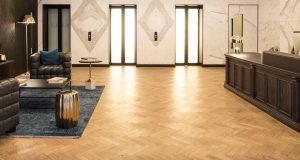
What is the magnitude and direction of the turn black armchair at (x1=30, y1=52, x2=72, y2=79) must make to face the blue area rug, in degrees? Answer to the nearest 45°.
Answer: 0° — it already faces it

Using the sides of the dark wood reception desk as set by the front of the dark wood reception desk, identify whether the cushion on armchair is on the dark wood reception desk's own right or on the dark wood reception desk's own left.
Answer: on the dark wood reception desk's own right

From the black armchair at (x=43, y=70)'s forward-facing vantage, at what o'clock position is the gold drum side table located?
The gold drum side table is roughly at 12 o'clock from the black armchair.

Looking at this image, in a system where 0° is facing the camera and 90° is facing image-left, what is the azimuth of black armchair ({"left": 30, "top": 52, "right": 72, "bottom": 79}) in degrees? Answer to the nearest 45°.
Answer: approximately 0°

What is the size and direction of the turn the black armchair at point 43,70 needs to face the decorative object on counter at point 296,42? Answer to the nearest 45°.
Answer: approximately 45° to its left

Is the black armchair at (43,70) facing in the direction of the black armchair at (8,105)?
yes

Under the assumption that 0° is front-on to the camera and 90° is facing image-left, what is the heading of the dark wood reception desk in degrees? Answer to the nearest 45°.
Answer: approximately 45°
